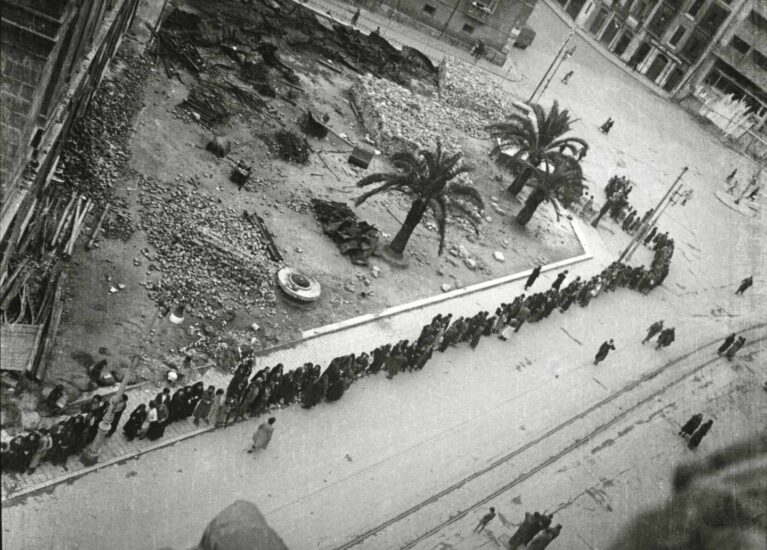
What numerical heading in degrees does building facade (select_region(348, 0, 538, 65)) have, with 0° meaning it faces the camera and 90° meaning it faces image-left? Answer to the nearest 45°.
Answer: approximately 45°

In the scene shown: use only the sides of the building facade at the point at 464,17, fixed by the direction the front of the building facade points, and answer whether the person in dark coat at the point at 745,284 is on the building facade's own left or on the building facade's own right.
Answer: on the building facade's own left

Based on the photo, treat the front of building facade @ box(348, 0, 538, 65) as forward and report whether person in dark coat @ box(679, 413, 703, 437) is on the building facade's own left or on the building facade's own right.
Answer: on the building facade's own left

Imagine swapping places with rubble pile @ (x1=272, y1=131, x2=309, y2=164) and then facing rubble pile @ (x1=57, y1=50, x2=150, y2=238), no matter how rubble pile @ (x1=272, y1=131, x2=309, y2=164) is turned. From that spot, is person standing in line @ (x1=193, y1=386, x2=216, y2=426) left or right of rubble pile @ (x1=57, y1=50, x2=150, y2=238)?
left

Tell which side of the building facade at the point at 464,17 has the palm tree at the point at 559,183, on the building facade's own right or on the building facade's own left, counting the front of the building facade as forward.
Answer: on the building facade's own left

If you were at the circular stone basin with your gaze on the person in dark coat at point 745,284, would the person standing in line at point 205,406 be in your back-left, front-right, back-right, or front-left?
back-right

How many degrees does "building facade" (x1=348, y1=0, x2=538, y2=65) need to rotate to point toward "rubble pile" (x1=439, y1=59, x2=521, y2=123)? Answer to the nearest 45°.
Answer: approximately 45° to its left

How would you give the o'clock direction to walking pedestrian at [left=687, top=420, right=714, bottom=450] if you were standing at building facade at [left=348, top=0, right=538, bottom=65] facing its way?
The walking pedestrian is roughly at 10 o'clock from the building facade.

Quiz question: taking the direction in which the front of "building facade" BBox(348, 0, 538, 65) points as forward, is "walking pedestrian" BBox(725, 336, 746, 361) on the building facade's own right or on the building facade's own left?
on the building facade's own left

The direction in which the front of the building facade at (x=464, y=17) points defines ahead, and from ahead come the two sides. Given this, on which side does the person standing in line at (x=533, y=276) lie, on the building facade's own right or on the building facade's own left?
on the building facade's own left
